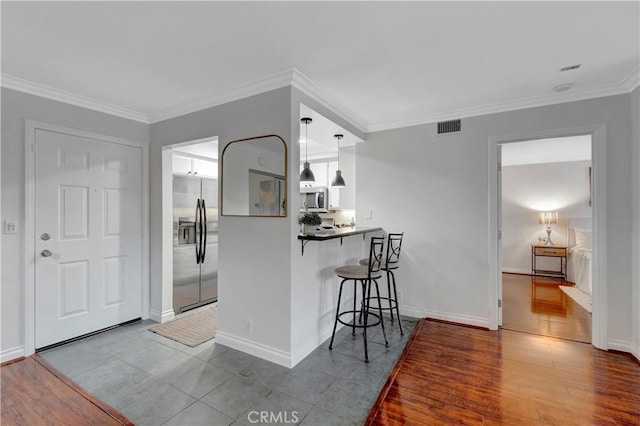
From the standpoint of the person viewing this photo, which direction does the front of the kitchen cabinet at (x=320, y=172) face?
facing the viewer and to the left of the viewer

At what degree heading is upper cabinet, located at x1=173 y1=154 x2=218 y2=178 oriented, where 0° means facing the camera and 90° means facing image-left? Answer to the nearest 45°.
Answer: approximately 315°

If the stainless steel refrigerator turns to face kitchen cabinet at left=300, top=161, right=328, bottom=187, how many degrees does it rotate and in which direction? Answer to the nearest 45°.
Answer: approximately 45° to its left

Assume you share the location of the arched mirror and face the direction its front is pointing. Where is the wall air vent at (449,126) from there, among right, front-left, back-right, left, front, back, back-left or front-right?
back-left

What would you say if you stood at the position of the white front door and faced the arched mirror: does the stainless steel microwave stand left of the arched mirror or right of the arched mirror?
left

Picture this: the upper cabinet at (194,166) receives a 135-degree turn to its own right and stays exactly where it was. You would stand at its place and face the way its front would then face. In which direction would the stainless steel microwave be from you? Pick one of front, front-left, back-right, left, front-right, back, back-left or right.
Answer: back

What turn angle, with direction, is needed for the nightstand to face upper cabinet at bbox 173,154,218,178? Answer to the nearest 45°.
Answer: approximately 45° to its right

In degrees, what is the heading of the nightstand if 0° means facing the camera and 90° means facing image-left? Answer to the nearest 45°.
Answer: approximately 0°

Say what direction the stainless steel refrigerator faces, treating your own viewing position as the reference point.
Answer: facing the viewer and to the right of the viewer

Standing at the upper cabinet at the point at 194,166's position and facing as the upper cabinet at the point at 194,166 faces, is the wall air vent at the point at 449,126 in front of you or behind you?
in front

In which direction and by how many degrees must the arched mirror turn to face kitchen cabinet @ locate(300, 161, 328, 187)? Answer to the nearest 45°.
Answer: approximately 180°
